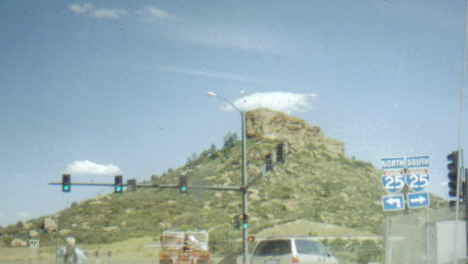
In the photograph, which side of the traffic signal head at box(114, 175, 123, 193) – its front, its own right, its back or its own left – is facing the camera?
front

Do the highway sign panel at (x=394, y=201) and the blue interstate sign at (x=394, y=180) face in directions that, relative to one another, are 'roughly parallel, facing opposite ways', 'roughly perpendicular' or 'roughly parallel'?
roughly parallel

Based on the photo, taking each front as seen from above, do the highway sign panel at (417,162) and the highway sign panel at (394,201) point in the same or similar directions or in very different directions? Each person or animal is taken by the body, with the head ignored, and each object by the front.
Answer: same or similar directions

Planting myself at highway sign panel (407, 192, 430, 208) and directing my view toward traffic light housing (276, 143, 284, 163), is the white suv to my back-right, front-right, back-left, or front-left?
front-left

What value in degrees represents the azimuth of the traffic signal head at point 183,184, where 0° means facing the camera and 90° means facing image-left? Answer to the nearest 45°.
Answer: approximately 0°

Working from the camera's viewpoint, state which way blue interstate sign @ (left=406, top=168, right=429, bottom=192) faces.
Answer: facing the viewer

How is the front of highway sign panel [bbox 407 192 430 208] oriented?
toward the camera

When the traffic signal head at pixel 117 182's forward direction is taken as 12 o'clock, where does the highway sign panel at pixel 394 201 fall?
The highway sign panel is roughly at 11 o'clock from the traffic signal head.

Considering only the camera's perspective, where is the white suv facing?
facing away from the viewer and to the right of the viewer

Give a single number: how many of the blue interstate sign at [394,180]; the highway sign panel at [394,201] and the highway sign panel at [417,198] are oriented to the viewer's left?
0
